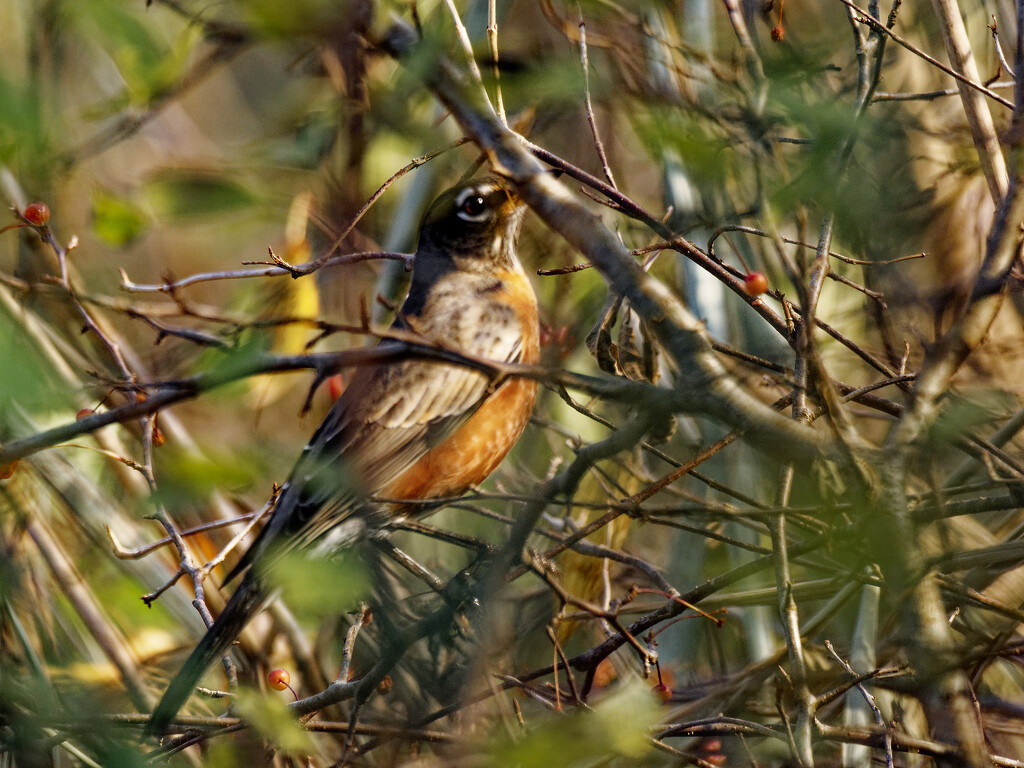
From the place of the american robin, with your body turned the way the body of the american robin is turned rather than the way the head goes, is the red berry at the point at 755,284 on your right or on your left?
on your right

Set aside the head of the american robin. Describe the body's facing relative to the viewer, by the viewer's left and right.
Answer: facing to the right of the viewer
